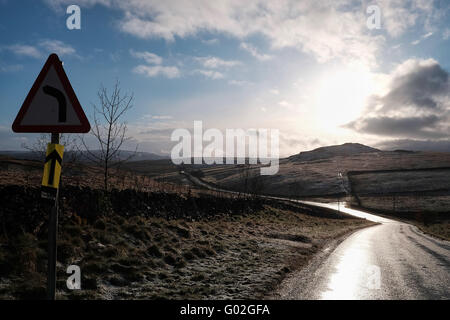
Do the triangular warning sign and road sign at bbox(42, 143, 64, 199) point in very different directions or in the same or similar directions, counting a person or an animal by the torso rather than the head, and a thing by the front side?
same or similar directions

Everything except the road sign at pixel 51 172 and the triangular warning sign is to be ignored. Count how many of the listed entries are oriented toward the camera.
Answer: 2

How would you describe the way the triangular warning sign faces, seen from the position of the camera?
facing the viewer

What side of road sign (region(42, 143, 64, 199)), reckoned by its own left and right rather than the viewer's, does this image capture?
front
